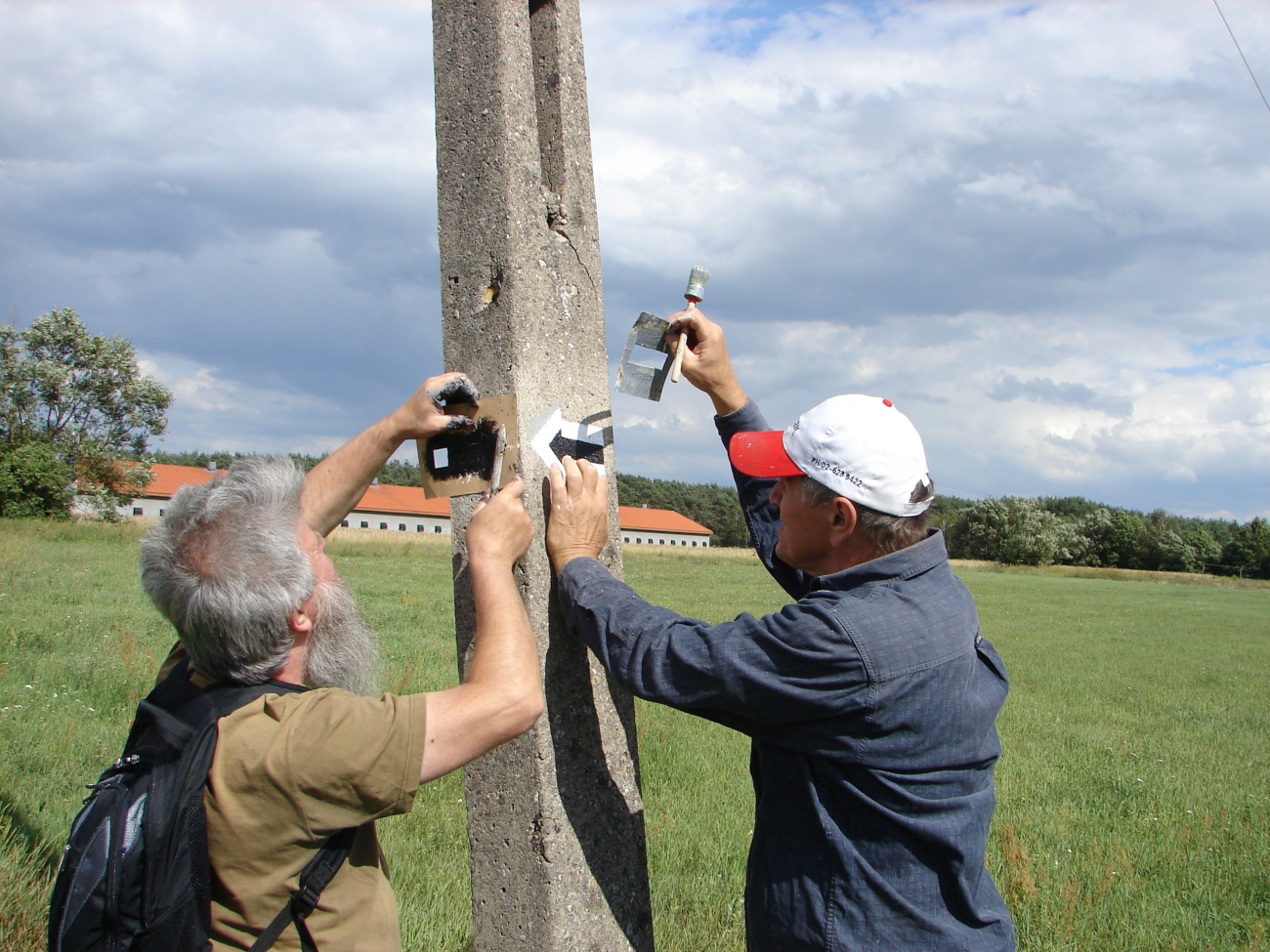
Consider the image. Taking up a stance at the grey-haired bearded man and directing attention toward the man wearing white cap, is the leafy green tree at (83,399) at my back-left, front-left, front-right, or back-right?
back-left

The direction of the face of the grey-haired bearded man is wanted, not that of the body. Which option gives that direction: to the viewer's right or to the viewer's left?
to the viewer's right

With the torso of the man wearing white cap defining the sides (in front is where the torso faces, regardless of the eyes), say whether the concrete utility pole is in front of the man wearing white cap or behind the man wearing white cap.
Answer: in front

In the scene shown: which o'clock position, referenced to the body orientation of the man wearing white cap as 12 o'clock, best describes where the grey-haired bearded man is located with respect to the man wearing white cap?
The grey-haired bearded man is roughly at 10 o'clock from the man wearing white cap.

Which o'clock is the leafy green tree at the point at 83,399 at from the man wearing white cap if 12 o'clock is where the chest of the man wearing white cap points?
The leafy green tree is roughly at 12 o'clock from the man wearing white cap.

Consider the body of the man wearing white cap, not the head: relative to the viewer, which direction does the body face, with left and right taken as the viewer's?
facing away from the viewer and to the left of the viewer

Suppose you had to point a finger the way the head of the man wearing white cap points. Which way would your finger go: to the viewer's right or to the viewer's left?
to the viewer's left
